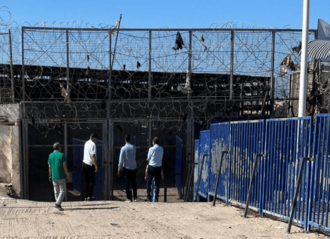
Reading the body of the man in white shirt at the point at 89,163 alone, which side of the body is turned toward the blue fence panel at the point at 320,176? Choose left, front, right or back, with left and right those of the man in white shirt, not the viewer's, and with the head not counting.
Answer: right

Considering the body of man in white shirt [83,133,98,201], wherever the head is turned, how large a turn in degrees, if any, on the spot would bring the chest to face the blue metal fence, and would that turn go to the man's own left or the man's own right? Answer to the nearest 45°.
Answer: approximately 90° to the man's own right

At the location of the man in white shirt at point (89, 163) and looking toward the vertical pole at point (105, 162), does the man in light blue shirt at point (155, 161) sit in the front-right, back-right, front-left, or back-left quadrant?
front-right

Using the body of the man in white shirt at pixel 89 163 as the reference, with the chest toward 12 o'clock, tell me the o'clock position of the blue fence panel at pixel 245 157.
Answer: The blue fence panel is roughly at 3 o'clock from the man in white shirt.

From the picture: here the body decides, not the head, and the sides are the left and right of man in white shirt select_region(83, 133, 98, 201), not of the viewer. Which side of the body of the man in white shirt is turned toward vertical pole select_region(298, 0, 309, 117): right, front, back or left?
right

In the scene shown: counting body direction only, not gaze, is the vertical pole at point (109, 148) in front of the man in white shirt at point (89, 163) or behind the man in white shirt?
in front

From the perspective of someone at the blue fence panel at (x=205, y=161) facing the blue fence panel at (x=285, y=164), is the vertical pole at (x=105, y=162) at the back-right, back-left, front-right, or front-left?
back-right

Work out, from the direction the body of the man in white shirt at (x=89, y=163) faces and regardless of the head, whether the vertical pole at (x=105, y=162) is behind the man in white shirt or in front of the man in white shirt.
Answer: in front

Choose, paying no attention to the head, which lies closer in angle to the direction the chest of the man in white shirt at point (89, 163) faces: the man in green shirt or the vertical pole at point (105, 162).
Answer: the vertical pole

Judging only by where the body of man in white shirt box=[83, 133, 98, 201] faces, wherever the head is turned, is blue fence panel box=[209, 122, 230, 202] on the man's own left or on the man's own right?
on the man's own right

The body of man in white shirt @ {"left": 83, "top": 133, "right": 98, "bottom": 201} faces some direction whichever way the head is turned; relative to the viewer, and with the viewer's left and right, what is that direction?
facing away from the viewer and to the right of the viewer

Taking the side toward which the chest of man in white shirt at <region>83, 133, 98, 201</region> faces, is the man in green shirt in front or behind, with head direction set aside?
behind
